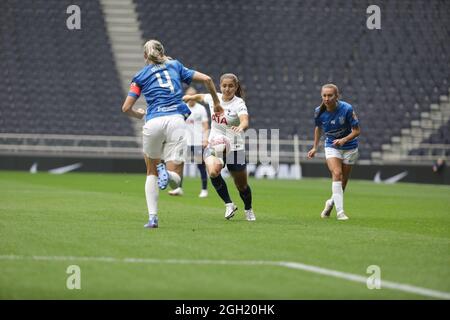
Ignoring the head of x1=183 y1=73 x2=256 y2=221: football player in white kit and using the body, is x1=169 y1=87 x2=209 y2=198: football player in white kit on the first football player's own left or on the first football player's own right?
on the first football player's own right

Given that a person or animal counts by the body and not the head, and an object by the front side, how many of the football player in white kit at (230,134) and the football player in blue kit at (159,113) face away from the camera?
1

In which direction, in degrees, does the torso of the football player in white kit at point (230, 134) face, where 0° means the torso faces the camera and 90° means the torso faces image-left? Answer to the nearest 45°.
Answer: approximately 45°

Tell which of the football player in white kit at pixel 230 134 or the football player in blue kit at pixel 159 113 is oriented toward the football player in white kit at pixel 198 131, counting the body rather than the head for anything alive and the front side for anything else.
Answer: the football player in blue kit

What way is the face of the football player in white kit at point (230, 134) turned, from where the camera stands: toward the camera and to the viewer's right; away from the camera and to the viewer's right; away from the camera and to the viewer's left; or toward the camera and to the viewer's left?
toward the camera and to the viewer's left

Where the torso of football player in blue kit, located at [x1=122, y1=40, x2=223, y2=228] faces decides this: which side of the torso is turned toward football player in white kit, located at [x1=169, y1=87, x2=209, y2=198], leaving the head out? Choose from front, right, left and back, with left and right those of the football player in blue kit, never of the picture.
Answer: front

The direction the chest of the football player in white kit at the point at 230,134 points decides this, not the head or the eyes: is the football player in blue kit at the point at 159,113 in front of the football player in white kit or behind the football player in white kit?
in front

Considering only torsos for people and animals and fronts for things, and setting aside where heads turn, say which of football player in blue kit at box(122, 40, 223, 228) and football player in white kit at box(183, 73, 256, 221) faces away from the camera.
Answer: the football player in blue kit

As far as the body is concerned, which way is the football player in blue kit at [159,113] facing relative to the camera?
away from the camera
